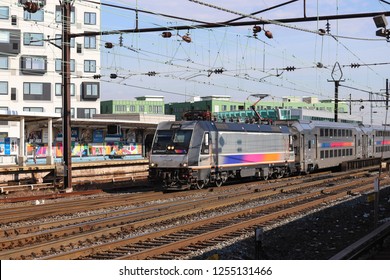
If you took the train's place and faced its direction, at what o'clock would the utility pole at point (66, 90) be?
The utility pole is roughly at 1 o'clock from the train.

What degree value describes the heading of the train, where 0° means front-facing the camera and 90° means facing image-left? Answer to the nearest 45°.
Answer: approximately 45°
